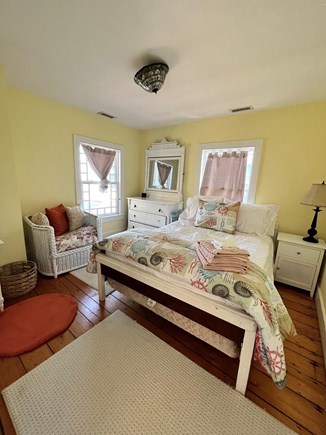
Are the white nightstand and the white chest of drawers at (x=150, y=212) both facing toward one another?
no

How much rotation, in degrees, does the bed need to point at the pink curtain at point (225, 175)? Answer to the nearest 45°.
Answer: approximately 135° to its right

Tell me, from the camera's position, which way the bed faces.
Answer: facing the viewer and to the left of the viewer

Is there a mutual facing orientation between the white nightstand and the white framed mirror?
no

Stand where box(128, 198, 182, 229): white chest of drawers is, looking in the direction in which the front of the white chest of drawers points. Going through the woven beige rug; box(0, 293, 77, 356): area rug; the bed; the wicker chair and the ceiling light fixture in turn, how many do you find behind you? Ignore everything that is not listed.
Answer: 0

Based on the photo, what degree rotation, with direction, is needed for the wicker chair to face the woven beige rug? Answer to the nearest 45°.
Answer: approximately 45° to its right

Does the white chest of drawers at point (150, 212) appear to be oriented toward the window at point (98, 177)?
no

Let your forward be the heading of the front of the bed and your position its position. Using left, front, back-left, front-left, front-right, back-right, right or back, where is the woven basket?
front-right

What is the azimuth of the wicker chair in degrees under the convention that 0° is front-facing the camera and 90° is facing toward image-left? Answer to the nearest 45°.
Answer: approximately 315°

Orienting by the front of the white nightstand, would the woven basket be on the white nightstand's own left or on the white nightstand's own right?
on the white nightstand's own right

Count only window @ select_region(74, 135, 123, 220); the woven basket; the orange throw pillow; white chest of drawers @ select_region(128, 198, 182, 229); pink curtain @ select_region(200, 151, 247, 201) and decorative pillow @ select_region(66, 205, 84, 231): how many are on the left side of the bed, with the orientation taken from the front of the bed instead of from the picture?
0

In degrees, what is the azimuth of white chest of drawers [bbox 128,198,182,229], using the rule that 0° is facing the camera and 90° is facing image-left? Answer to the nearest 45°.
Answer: approximately 45°

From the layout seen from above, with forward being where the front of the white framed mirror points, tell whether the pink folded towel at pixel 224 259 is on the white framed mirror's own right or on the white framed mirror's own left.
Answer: on the white framed mirror's own left

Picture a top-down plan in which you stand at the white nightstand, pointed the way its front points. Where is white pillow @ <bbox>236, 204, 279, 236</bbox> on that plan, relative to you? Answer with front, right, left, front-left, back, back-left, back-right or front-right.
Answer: right

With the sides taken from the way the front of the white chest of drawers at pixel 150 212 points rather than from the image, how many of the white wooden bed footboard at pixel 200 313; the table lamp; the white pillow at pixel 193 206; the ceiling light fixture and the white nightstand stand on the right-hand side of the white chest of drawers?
0

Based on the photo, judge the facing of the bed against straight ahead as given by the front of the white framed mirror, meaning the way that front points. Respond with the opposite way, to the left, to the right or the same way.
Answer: the same way

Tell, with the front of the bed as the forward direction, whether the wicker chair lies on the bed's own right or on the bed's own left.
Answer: on the bed's own right

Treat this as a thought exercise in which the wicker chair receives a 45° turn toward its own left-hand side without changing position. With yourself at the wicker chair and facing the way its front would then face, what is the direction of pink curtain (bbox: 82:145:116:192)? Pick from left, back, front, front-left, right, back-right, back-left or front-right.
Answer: front-left

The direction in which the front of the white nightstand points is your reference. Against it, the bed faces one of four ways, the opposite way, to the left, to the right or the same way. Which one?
the same way

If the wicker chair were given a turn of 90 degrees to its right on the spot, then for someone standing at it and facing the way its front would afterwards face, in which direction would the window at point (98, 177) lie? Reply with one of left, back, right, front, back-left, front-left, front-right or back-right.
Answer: back

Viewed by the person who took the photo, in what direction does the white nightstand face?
facing the viewer

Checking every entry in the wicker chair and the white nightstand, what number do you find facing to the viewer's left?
0

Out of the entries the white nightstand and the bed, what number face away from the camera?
0
